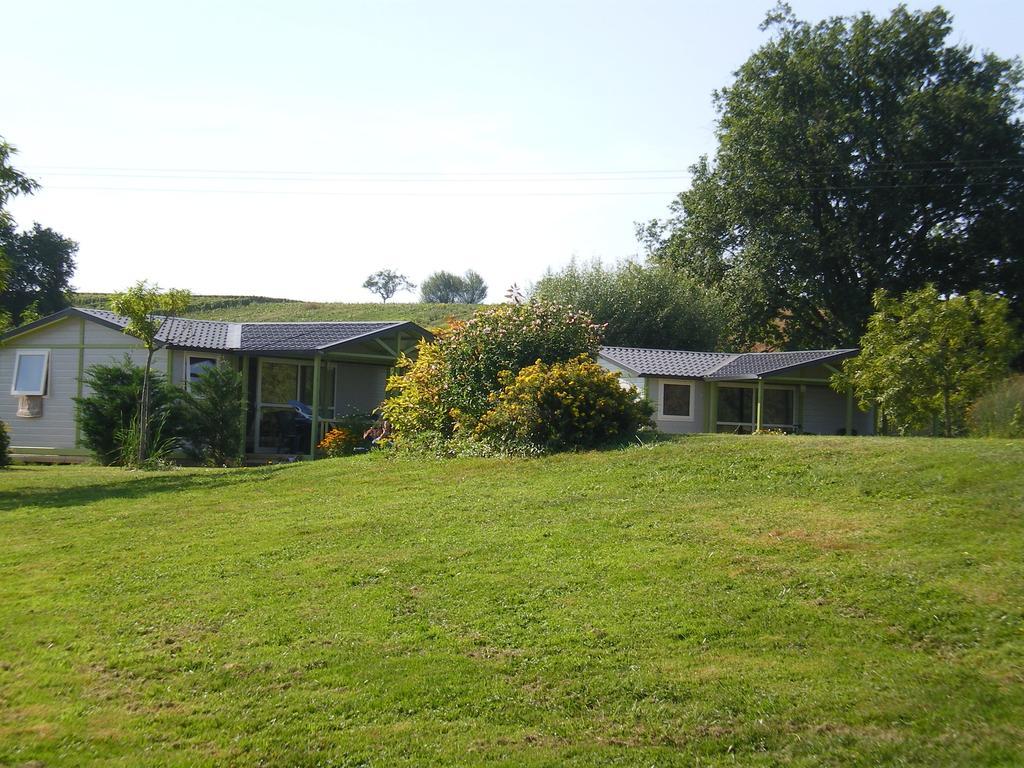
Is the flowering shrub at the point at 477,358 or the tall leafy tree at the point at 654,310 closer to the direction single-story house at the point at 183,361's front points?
the flowering shrub

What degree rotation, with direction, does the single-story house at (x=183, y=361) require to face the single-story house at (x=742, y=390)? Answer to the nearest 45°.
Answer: approximately 45° to its left

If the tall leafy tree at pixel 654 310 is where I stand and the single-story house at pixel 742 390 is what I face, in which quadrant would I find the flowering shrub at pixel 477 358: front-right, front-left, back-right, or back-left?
front-right

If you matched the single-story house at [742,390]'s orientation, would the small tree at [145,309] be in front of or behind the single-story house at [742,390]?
in front

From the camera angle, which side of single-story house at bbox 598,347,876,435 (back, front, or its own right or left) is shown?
front

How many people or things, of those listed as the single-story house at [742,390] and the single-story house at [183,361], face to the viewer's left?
0

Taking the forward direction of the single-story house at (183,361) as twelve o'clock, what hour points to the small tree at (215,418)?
The small tree is roughly at 1 o'clock from the single-story house.

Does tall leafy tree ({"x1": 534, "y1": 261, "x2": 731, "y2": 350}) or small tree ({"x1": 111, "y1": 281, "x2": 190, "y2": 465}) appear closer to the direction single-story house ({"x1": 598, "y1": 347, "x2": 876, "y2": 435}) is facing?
the small tree

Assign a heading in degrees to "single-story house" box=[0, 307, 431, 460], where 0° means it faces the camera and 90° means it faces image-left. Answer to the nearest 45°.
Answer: approximately 315°

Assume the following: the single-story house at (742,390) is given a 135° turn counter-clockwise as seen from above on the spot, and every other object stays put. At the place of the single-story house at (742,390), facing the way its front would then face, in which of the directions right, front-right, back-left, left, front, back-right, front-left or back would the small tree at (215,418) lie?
back
